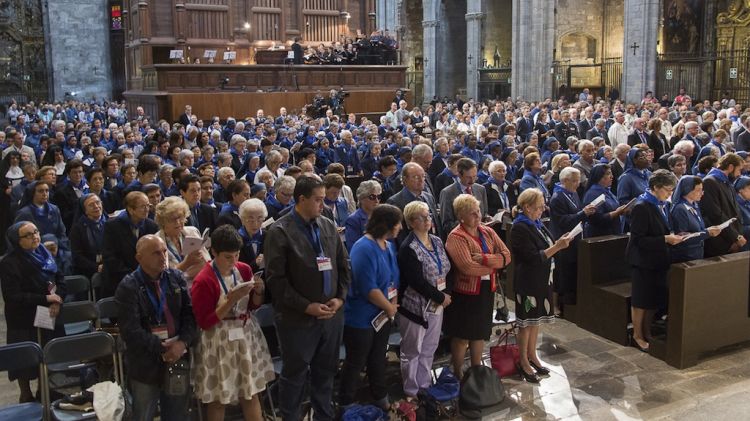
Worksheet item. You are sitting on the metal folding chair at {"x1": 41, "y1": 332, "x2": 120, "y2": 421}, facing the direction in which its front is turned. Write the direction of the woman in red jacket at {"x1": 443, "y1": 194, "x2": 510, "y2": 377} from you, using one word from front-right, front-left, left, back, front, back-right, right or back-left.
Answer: front-left

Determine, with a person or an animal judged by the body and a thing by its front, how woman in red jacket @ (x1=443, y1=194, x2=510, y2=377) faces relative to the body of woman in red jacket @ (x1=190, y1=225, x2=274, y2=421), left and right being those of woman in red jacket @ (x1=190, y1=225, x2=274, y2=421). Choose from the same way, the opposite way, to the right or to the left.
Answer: the same way

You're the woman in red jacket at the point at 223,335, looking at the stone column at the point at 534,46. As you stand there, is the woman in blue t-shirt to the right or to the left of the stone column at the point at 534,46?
right

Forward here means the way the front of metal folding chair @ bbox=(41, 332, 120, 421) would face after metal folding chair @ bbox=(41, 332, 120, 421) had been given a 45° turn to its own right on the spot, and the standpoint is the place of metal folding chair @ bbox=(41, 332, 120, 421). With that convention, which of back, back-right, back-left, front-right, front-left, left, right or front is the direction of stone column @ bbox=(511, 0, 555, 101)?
back-left

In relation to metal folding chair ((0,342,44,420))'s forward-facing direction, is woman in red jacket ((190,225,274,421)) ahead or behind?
ahead

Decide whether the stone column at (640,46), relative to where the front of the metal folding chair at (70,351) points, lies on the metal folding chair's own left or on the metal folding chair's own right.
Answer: on the metal folding chair's own left

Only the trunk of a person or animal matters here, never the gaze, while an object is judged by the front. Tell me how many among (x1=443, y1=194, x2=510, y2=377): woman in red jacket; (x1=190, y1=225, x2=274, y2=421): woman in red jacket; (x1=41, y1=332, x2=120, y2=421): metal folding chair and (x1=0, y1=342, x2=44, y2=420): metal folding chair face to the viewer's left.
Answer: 0

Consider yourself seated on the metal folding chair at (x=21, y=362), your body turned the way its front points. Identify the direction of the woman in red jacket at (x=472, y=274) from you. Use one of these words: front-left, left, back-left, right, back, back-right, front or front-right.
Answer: front-left

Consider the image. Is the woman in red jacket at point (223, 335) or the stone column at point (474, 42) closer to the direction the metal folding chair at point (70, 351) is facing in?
the woman in red jacket

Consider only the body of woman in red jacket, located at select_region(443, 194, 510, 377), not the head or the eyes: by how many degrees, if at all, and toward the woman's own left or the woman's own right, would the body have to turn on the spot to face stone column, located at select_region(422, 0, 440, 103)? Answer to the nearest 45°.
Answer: approximately 135° to the woman's own left

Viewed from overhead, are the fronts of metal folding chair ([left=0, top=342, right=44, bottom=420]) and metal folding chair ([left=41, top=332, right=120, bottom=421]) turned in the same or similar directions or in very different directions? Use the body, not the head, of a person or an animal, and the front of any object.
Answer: same or similar directions

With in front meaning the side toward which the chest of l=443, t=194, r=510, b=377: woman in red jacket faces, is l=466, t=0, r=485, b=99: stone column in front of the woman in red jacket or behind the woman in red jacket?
behind
